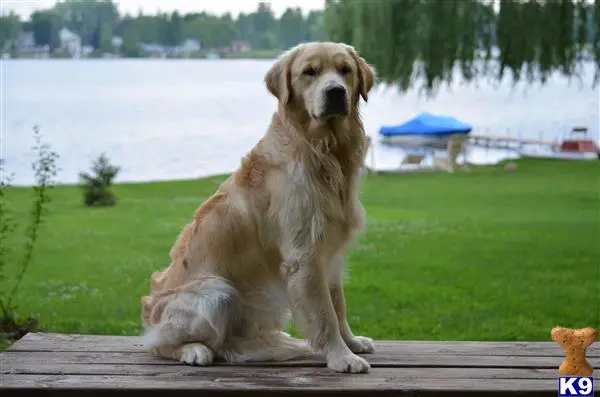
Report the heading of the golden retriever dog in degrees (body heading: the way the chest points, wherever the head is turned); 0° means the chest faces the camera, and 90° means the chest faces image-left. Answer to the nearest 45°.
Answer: approximately 315°

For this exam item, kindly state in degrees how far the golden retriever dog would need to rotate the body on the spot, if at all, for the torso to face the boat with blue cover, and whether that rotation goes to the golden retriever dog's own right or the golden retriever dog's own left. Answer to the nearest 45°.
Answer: approximately 135° to the golden retriever dog's own left

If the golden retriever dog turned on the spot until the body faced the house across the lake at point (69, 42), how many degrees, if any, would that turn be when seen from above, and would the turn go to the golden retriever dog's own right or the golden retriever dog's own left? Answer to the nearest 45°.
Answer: approximately 135° to the golden retriever dog's own left

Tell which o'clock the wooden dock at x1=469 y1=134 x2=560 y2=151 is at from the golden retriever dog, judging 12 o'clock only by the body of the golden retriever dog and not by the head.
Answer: The wooden dock is roughly at 8 o'clock from the golden retriever dog.
